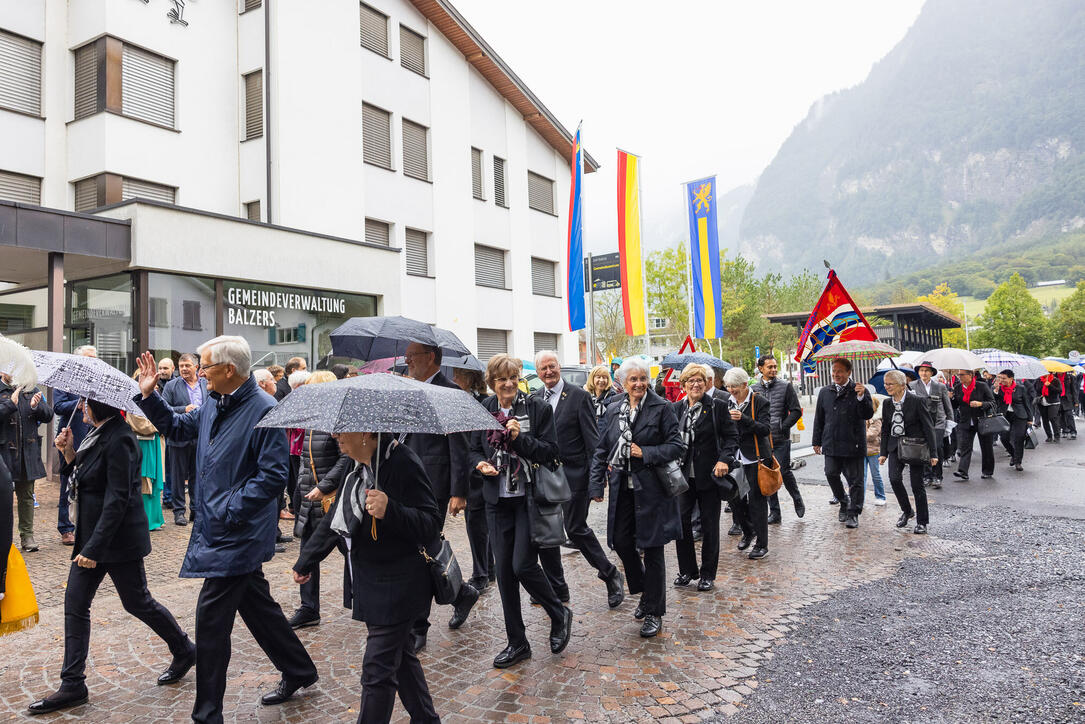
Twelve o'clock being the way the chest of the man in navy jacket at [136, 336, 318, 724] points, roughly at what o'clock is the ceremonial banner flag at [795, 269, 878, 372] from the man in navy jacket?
The ceremonial banner flag is roughly at 5 o'clock from the man in navy jacket.

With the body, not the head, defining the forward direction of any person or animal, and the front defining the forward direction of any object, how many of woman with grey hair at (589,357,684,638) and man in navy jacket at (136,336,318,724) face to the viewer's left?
1

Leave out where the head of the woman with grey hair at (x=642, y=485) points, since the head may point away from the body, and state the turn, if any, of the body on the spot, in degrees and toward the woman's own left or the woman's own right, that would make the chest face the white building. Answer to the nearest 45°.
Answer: approximately 135° to the woman's own right

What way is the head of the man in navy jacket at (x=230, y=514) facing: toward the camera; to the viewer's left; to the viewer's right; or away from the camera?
to the viewer's left

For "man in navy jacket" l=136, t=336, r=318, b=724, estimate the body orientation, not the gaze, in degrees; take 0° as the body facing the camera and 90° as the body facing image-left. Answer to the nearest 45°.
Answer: approximately 90°

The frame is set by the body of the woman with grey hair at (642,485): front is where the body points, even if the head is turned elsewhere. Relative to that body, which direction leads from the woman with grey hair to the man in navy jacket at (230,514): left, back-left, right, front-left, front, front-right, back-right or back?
front-right

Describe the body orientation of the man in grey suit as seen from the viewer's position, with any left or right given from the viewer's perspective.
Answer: facing the viewer and to the left of the viewer

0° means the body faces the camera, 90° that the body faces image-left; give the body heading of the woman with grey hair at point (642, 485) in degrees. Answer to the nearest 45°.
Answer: approximately 0°
